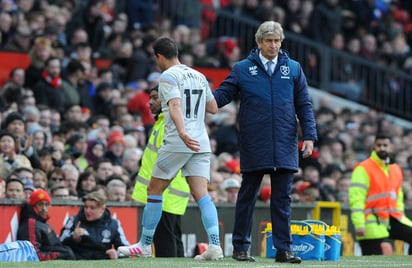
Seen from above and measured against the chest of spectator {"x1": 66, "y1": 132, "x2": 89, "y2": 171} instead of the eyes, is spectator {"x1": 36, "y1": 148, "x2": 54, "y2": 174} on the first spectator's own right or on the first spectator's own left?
on the first spectator's own right

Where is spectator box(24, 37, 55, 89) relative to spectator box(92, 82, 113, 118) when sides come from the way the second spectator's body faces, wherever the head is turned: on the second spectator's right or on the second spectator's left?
on the second spectator's right

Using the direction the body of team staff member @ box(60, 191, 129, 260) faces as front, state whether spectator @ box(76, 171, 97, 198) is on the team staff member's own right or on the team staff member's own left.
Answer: on the team staff member's own right

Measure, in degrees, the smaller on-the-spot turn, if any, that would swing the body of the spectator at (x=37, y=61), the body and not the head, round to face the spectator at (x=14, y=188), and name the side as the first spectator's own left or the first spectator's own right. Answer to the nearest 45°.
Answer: approximately 45° to the first spectator's own right

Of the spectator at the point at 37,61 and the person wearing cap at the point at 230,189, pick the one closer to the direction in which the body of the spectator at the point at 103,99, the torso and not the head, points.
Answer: the person wearing cap

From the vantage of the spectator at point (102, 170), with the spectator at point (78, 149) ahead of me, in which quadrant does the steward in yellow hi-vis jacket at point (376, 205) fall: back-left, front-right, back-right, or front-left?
back-right

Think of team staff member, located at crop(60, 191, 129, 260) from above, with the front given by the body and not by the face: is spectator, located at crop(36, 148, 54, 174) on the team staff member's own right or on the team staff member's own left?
on the team staff member's own right

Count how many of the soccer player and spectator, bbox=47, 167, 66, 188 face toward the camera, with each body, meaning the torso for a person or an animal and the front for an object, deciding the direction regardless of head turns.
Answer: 1

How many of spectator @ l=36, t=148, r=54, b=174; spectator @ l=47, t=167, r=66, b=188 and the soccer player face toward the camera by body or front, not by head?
2

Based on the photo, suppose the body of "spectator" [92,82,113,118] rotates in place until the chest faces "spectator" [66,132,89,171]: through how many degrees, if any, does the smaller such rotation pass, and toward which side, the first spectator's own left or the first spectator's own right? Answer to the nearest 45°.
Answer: approximately 45° to the first spectator's own right

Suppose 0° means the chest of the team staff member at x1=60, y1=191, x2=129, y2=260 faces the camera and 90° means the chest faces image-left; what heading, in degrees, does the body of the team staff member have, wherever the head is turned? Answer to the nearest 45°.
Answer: approximately 45°
